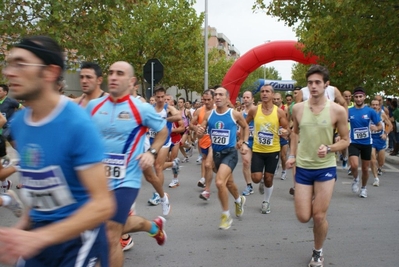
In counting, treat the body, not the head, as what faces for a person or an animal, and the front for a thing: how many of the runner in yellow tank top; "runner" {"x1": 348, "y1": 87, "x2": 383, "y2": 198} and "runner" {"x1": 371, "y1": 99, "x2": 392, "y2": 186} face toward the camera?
3

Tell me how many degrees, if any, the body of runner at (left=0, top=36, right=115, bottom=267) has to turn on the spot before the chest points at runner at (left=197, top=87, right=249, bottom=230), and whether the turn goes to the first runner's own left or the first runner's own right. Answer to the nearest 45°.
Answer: approximately 180°

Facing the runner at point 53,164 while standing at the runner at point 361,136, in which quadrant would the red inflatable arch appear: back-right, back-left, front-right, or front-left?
back-right

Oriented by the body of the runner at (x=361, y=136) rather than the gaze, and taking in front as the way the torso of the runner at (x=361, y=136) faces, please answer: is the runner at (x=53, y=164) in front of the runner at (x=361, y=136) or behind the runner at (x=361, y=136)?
in front

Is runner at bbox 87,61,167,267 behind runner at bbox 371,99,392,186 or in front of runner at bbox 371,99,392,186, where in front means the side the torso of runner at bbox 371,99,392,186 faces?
in front

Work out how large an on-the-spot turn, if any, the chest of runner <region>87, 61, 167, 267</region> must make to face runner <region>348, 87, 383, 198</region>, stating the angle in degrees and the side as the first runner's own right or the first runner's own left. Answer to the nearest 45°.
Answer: approximately 180°

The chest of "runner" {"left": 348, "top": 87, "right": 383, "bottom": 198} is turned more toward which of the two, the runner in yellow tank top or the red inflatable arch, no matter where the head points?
the runner in yellow tank top

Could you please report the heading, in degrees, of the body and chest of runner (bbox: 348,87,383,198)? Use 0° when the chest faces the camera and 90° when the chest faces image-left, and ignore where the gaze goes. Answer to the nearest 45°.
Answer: approximately 0°

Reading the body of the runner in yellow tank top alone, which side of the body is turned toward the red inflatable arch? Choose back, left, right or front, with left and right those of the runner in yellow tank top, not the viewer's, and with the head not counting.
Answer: back

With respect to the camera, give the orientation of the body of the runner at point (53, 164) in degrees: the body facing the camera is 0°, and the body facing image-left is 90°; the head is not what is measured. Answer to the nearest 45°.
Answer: approximately 45°

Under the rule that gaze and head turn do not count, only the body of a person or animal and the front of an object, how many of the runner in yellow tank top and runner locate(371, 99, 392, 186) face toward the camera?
2

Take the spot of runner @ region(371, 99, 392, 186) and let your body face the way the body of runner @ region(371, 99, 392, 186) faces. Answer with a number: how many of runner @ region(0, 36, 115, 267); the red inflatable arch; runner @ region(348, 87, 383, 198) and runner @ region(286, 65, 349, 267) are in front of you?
3

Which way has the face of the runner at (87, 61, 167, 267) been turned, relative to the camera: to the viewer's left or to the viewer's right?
to the viewer's left
